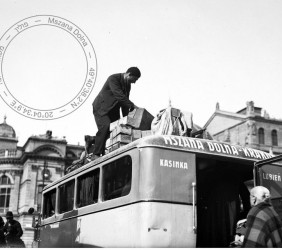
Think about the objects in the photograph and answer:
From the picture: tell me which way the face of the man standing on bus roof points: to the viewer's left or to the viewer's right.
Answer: to the viewer's right

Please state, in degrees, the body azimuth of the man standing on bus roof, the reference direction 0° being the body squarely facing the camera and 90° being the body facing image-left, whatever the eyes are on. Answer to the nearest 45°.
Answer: approximately 270°
